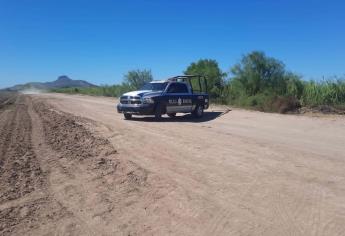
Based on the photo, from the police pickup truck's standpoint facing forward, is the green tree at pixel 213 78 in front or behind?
behind

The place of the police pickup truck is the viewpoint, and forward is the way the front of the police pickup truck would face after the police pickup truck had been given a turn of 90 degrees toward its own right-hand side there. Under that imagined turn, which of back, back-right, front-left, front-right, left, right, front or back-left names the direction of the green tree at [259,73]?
right

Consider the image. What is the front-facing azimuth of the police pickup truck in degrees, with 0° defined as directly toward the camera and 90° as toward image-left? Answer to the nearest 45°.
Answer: approximately 45°
